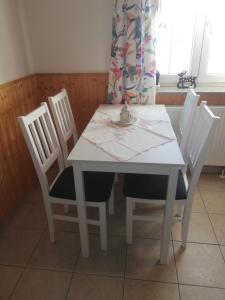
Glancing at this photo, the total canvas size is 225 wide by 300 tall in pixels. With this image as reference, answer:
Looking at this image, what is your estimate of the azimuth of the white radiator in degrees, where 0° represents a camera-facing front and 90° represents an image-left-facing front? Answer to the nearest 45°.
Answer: approximately 0°

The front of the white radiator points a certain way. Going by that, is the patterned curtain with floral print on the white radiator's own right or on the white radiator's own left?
on the white radiator's own right

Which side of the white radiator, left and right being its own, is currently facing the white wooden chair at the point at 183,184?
front

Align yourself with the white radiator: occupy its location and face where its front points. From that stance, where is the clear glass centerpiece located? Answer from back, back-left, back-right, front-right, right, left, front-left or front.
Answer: front-right

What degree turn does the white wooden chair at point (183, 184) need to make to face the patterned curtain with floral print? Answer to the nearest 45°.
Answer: approximately 45° to its right

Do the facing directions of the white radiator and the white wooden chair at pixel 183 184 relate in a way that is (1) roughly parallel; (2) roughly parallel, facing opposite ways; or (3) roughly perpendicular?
roughly perpendicular

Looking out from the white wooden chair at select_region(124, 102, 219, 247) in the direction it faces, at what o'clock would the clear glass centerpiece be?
The clear glass centerpiece is roughly at 1 o'clock from the white wooden chair.

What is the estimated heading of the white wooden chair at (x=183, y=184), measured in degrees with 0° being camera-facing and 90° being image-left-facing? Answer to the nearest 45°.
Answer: approximately 90°

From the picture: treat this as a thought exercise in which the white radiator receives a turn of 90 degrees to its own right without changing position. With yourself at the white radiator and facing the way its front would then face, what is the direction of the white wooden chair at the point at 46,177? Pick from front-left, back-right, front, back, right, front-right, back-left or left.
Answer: front-left

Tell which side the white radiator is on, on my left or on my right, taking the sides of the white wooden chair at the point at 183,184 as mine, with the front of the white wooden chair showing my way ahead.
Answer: on my right

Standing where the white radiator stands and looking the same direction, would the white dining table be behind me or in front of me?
in front

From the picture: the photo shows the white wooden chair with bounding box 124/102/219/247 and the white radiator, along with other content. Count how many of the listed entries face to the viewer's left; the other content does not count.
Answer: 1

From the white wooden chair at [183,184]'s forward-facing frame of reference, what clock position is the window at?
The window is roughly at 3 o'clock from the white wooden chair.
